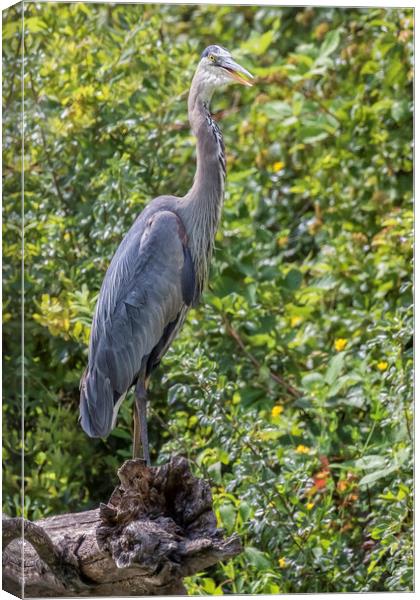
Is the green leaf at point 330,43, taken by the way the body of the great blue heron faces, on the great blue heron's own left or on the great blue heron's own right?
on the great blue heron's own left

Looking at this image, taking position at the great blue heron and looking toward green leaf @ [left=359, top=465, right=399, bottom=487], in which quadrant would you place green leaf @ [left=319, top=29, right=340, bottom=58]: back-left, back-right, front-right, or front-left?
front-left

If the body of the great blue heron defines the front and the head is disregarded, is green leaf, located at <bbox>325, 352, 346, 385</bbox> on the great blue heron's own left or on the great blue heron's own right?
on the great blue heron's own left

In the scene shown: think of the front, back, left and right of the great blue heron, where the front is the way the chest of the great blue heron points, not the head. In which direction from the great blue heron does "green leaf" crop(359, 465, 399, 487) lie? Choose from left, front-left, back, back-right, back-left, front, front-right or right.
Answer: front-left

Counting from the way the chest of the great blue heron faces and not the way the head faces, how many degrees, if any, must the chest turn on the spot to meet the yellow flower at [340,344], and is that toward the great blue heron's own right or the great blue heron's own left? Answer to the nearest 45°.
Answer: approximately 45° to the great blue heron's own left

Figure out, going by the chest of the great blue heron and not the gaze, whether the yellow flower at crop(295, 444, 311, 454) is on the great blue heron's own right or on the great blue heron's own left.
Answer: on the great blue heron's own left

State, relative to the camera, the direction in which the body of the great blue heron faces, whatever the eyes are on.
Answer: to the viewer's right
